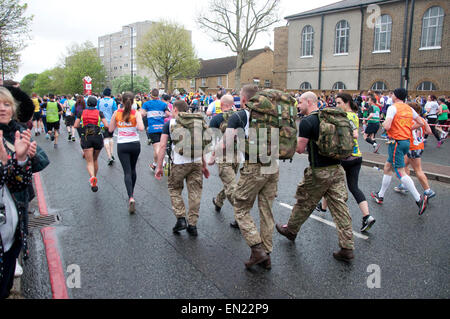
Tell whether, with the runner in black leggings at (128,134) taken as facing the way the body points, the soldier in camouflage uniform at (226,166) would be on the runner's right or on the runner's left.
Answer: on the runner's right

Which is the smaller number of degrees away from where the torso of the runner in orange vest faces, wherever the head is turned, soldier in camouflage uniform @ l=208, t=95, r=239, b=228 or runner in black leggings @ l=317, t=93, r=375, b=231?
the soldier in camouflage uniform

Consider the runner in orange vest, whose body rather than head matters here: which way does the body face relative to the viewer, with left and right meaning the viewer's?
facing away from the viewer and to the left of the viewer

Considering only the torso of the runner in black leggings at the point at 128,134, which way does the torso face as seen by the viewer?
away from the camera

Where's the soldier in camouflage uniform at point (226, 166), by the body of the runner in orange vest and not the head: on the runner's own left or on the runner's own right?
on the runner's own left

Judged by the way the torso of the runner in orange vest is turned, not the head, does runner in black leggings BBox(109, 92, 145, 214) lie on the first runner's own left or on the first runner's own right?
on the first runner's own left

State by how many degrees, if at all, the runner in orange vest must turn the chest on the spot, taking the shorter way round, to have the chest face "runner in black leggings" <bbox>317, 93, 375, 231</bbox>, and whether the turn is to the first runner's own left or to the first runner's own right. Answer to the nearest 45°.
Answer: approximately 135° to the first runner's own left
